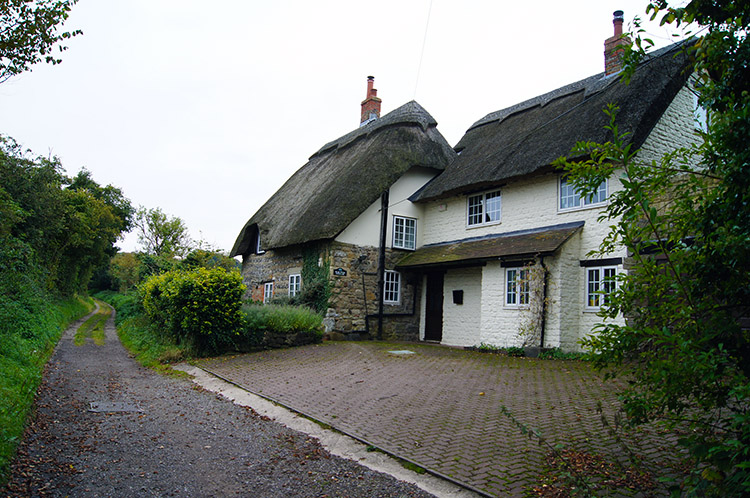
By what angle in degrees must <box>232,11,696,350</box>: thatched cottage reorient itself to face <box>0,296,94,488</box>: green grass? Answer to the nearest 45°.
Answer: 0° — it already faces it

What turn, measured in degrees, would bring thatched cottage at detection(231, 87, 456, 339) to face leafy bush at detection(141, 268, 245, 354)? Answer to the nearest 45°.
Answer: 0° — it already faces it

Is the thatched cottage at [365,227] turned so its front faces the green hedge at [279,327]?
yes

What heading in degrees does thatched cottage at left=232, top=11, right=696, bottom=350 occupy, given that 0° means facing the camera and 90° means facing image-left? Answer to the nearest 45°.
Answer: approximately 45°

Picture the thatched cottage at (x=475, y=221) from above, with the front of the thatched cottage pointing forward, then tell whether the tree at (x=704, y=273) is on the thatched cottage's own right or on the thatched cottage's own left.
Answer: on the thatched cottage's own left

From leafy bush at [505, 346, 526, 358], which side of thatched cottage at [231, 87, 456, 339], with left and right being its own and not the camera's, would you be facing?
left

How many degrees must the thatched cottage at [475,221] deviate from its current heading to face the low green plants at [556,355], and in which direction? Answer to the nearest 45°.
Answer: approximately 90° to its left

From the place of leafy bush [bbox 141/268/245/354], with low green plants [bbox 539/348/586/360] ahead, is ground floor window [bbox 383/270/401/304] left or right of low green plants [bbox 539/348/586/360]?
left

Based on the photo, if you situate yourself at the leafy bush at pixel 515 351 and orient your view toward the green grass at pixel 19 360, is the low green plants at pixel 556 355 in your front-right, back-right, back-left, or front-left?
back-left
